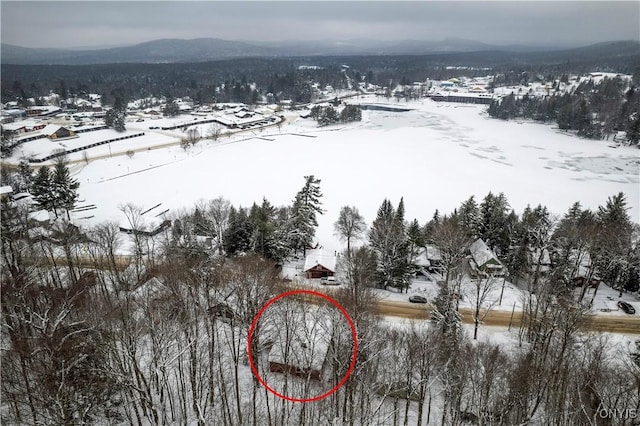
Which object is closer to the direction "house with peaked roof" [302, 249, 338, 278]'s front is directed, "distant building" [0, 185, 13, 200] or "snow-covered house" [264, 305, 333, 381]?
the snow-covered house

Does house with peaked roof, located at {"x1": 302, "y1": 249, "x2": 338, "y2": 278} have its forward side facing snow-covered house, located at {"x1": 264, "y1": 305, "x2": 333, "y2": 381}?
yes

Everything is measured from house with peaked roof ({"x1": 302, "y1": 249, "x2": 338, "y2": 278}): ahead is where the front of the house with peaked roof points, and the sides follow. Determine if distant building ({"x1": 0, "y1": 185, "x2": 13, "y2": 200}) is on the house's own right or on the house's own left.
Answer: on the house's own right

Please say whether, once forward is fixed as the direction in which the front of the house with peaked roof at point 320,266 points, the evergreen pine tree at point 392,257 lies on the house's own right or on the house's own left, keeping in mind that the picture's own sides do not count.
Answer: on the house's own left

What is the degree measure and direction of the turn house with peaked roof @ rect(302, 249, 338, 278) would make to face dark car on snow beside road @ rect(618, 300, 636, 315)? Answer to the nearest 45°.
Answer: approximately 90° to its left

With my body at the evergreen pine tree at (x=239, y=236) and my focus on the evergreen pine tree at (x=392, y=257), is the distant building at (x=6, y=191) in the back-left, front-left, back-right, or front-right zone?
back-left

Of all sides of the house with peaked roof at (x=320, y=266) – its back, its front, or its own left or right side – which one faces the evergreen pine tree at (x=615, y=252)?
left

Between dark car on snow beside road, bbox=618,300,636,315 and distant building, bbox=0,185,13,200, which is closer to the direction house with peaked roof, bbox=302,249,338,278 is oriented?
the dark car on snow beside road

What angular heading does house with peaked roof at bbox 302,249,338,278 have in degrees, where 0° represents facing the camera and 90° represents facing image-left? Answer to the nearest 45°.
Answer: approximately 0°
